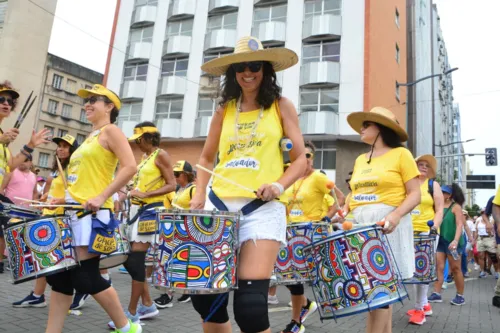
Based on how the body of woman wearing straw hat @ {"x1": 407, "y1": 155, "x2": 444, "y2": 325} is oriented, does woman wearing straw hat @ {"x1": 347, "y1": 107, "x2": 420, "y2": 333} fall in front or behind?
in front

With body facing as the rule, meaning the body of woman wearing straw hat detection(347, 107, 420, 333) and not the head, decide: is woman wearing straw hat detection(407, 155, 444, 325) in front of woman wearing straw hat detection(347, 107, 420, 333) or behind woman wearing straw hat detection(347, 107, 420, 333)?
behind

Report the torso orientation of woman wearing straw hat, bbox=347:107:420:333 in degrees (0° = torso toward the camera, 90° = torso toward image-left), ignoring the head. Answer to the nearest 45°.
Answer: approximately 45°

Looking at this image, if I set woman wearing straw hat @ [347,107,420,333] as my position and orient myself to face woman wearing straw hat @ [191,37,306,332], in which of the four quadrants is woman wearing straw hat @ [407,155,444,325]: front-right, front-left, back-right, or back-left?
back-right

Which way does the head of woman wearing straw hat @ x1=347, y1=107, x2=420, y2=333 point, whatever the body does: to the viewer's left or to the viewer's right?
to the viewer's left

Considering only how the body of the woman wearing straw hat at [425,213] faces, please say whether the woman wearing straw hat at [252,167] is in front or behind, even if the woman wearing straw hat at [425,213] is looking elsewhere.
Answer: in front

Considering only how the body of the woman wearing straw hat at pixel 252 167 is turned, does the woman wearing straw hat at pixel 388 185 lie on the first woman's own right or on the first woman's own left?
on the first woman's own left

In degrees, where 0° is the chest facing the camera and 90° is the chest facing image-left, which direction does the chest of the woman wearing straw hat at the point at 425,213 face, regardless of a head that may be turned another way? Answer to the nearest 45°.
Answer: approximately 45°

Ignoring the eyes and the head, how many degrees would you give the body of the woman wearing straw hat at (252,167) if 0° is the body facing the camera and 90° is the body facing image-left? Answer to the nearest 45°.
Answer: approximately 0°
